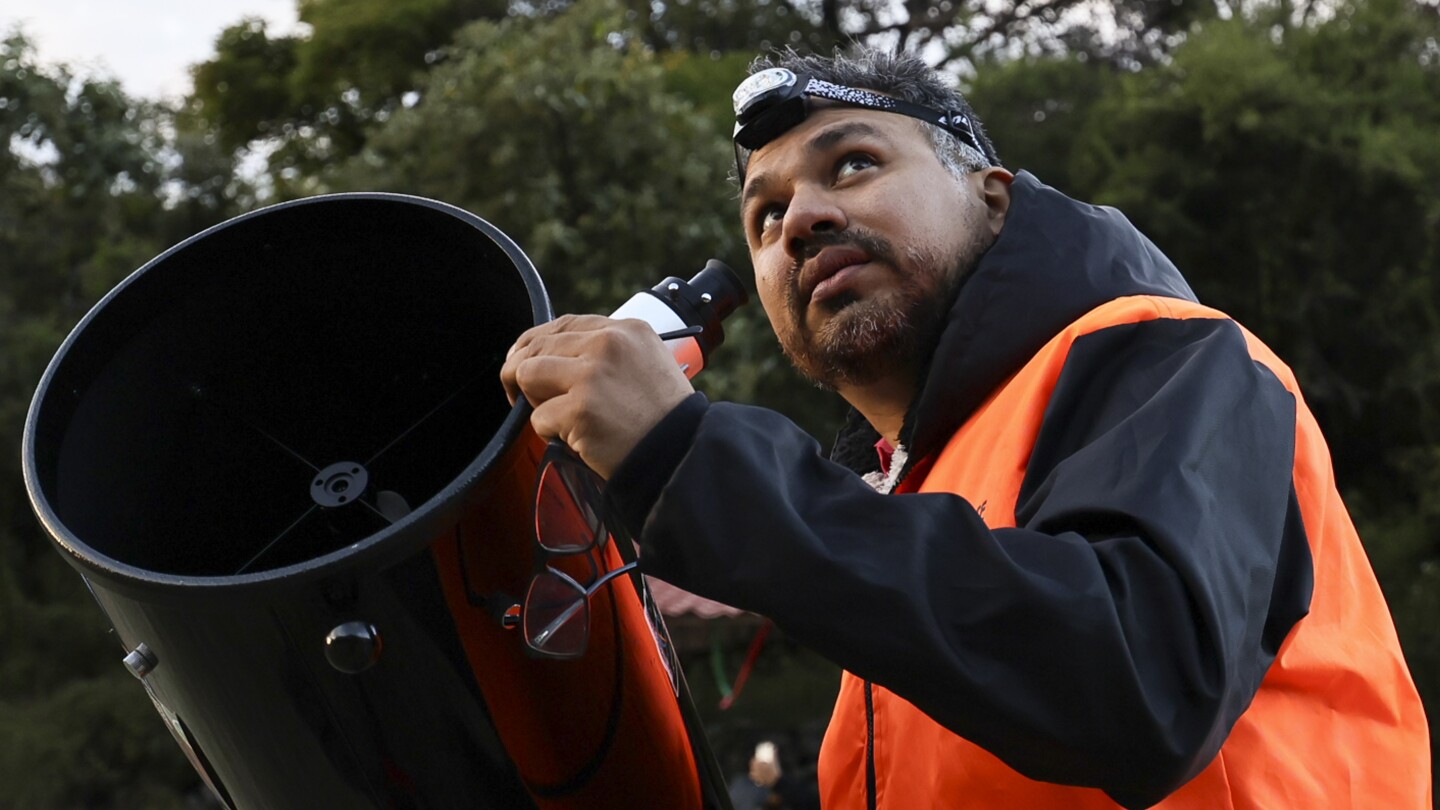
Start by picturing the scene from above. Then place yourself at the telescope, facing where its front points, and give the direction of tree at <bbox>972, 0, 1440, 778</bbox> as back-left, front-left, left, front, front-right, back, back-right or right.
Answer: back

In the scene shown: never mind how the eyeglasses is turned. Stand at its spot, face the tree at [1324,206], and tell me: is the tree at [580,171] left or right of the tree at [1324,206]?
left

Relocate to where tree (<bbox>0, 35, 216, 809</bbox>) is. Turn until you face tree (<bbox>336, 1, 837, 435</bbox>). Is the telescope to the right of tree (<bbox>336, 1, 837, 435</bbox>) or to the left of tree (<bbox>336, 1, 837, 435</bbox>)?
right

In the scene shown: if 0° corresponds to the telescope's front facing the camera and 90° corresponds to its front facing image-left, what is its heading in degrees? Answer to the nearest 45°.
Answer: approximately 45°

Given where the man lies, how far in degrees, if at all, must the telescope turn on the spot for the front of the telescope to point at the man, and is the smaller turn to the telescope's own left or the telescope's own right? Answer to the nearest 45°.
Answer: approximately 90° to the telescope's own left

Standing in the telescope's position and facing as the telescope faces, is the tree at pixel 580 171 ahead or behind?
behind

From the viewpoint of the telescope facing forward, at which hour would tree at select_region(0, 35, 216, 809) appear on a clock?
The tree is roughly at 4 o'clock from the telescope.
